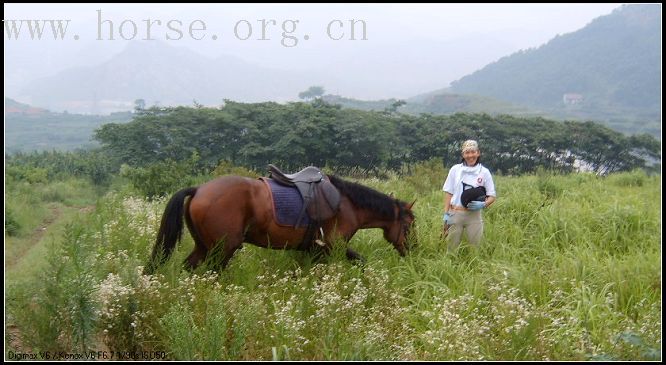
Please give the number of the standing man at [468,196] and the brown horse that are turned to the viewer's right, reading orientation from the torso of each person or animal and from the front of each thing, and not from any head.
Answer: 1

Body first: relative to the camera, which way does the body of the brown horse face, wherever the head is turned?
to the viewer's right

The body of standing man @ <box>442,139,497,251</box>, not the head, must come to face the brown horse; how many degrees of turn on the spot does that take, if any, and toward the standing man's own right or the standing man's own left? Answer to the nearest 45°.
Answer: approximately 45° to the standing man's own right

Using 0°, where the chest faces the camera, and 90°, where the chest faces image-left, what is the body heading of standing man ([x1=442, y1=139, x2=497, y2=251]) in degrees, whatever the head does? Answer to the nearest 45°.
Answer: approximately 0°

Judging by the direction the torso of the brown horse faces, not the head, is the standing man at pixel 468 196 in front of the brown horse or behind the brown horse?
in front

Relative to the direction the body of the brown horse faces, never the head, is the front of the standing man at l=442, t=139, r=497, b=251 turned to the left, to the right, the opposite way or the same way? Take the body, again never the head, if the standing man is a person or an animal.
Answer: to the right
